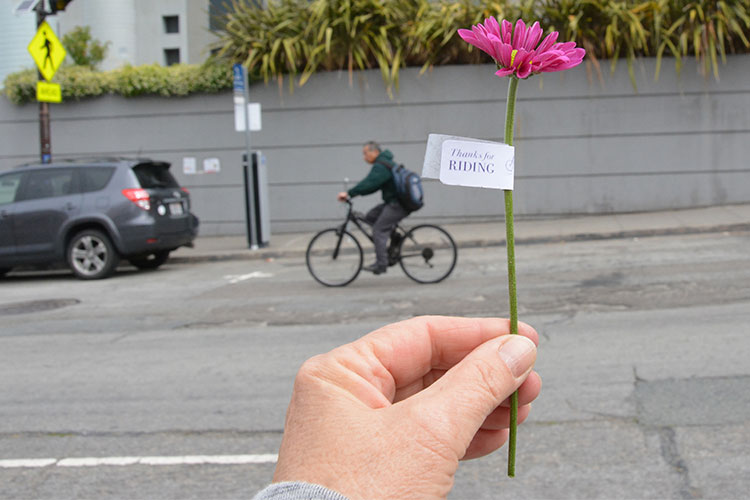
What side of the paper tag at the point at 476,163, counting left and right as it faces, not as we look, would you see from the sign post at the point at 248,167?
back

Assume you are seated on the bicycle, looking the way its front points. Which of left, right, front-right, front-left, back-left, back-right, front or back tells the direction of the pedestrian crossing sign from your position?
front-right

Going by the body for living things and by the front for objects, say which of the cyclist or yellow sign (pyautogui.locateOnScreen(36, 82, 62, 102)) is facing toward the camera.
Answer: the yellow sign

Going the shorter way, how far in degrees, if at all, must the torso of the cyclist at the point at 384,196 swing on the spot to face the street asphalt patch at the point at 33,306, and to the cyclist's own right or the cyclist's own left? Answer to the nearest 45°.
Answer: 0° — they already face it

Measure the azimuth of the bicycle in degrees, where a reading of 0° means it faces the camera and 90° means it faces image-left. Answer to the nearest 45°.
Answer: approximately 90°

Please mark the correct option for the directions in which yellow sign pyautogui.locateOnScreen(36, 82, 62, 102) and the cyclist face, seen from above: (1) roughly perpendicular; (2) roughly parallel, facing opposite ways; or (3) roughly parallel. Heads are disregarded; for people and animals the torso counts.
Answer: roughly perpendicular

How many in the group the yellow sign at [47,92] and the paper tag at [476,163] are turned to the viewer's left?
0

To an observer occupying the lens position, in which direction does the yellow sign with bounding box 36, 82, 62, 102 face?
facing the viewer

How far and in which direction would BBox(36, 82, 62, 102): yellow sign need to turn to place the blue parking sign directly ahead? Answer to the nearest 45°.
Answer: approximately 90° to its left

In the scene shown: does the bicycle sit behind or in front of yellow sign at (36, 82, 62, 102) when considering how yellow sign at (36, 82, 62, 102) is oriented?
in front

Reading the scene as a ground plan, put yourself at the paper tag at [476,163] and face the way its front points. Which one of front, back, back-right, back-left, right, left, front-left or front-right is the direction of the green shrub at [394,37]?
back

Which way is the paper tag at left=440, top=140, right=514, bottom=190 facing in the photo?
toward the camera

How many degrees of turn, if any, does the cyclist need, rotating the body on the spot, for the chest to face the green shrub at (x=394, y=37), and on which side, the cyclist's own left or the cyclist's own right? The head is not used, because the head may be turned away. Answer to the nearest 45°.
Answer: approximately 90° to the cyclist's own right

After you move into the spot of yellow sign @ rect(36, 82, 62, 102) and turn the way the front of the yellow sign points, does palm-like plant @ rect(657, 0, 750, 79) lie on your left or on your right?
on your left

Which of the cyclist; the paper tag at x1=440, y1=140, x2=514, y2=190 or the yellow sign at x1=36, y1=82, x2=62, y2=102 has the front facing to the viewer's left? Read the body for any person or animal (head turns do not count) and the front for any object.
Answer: the cyclist

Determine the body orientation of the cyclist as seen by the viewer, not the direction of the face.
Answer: to the viewer's left
